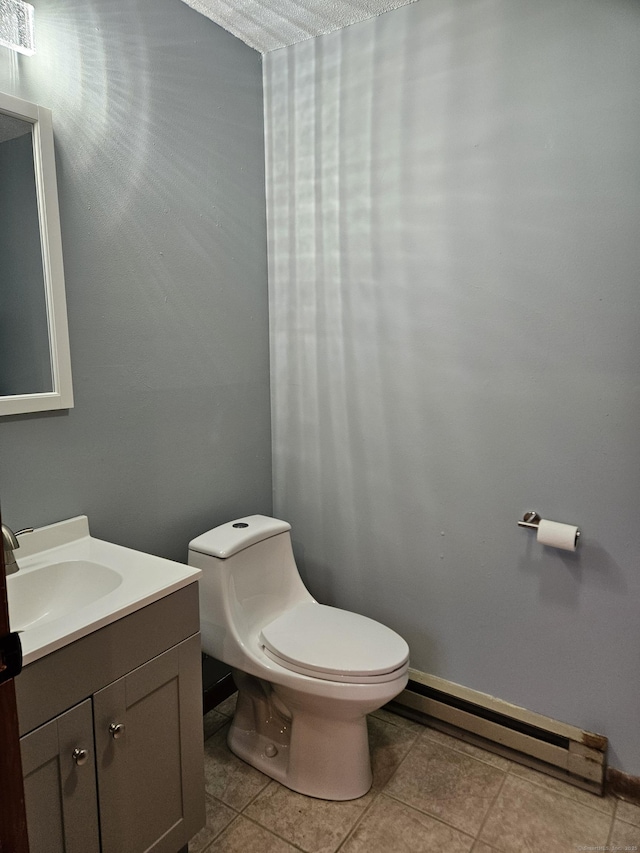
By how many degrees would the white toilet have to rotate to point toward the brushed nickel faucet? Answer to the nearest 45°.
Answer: approximately 90° to its right

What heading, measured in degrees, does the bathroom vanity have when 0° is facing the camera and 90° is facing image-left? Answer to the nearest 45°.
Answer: approximately 315°

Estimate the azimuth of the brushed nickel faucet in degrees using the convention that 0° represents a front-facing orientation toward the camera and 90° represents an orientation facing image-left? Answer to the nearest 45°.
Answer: approximately 315°

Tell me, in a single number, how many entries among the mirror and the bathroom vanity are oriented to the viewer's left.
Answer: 0

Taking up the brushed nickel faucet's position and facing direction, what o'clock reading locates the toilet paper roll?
The toilet paper roll is roughly at 11 o'clock from the brushed nickel faucet.

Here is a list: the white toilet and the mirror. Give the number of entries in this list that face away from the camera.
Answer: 0

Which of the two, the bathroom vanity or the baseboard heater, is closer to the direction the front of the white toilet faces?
the baseboard heater

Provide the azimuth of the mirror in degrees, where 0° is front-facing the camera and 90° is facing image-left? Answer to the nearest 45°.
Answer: approximately 315°

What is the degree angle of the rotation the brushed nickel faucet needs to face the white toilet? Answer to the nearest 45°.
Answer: approximately 45° to its left

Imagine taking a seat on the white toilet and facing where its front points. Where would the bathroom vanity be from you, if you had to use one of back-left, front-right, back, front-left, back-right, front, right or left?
right
